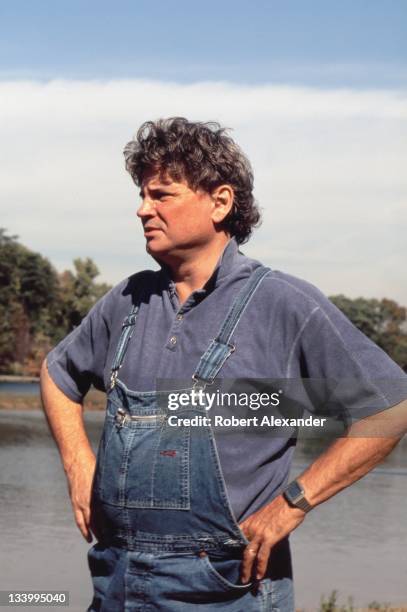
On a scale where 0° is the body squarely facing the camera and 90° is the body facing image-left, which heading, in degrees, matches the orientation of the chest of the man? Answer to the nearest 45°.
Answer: approximately 45°

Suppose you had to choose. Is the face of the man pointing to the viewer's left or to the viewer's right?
to the viewer's left
